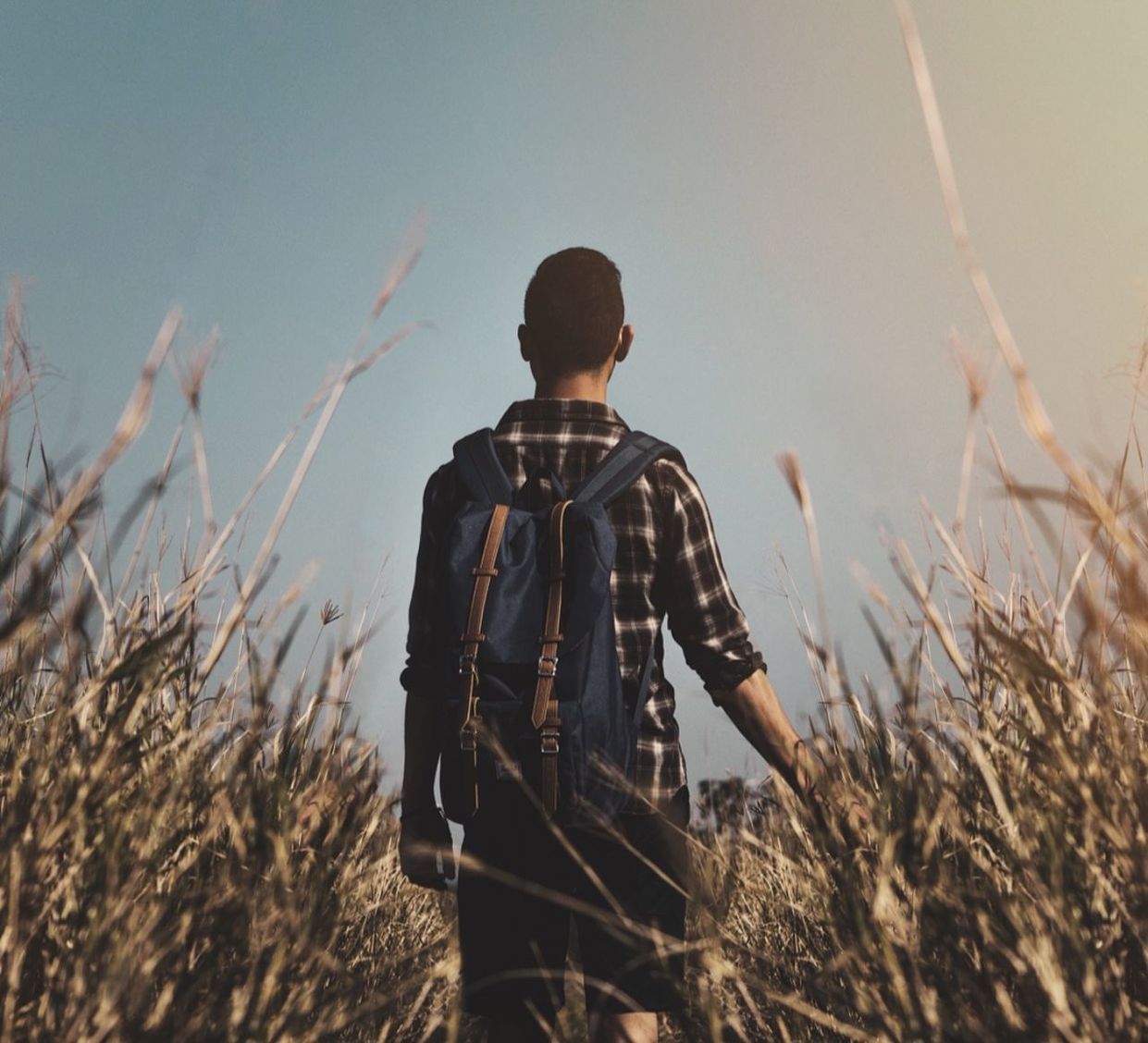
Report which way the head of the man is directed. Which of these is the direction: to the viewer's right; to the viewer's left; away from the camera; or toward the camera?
away from the camera

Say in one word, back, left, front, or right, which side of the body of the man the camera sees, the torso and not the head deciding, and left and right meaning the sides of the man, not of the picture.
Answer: back
